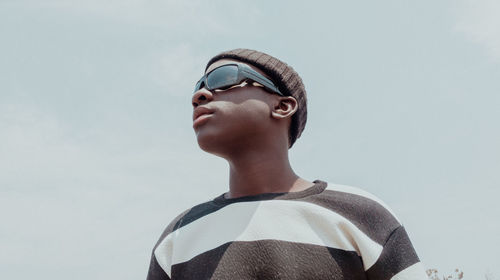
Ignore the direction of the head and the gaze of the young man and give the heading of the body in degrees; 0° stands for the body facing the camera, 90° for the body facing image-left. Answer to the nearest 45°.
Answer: approximately 45°

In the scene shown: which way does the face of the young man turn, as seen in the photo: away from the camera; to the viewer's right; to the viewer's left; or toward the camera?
to the viewer's left
